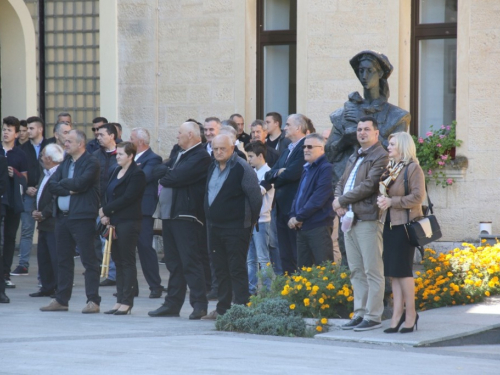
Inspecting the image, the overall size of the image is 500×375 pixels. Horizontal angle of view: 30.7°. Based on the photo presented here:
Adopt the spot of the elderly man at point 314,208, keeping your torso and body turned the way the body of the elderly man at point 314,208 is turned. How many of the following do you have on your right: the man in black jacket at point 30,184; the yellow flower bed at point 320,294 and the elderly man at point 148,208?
2

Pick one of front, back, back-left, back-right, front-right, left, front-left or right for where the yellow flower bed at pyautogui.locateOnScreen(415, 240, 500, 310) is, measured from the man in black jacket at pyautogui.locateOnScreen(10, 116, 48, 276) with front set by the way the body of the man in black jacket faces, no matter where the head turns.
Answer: left

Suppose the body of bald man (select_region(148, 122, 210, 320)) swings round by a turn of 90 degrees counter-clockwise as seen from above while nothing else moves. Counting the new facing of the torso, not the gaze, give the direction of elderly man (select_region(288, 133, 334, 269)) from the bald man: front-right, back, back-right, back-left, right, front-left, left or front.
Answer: front-left

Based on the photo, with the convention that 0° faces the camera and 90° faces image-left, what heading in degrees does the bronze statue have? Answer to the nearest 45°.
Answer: approximately 45°

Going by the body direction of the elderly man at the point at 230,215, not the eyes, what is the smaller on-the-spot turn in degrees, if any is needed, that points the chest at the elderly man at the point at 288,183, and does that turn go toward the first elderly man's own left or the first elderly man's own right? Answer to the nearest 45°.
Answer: approximately 180°

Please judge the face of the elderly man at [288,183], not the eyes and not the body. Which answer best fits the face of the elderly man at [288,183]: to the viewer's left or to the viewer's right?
to the viewer's left

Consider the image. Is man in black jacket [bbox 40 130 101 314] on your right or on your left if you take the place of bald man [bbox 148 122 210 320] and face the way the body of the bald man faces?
on your right

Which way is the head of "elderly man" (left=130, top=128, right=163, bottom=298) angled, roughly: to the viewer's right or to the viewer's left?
to the viewer's left

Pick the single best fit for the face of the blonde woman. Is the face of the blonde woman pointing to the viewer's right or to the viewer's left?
to the viewer's left
